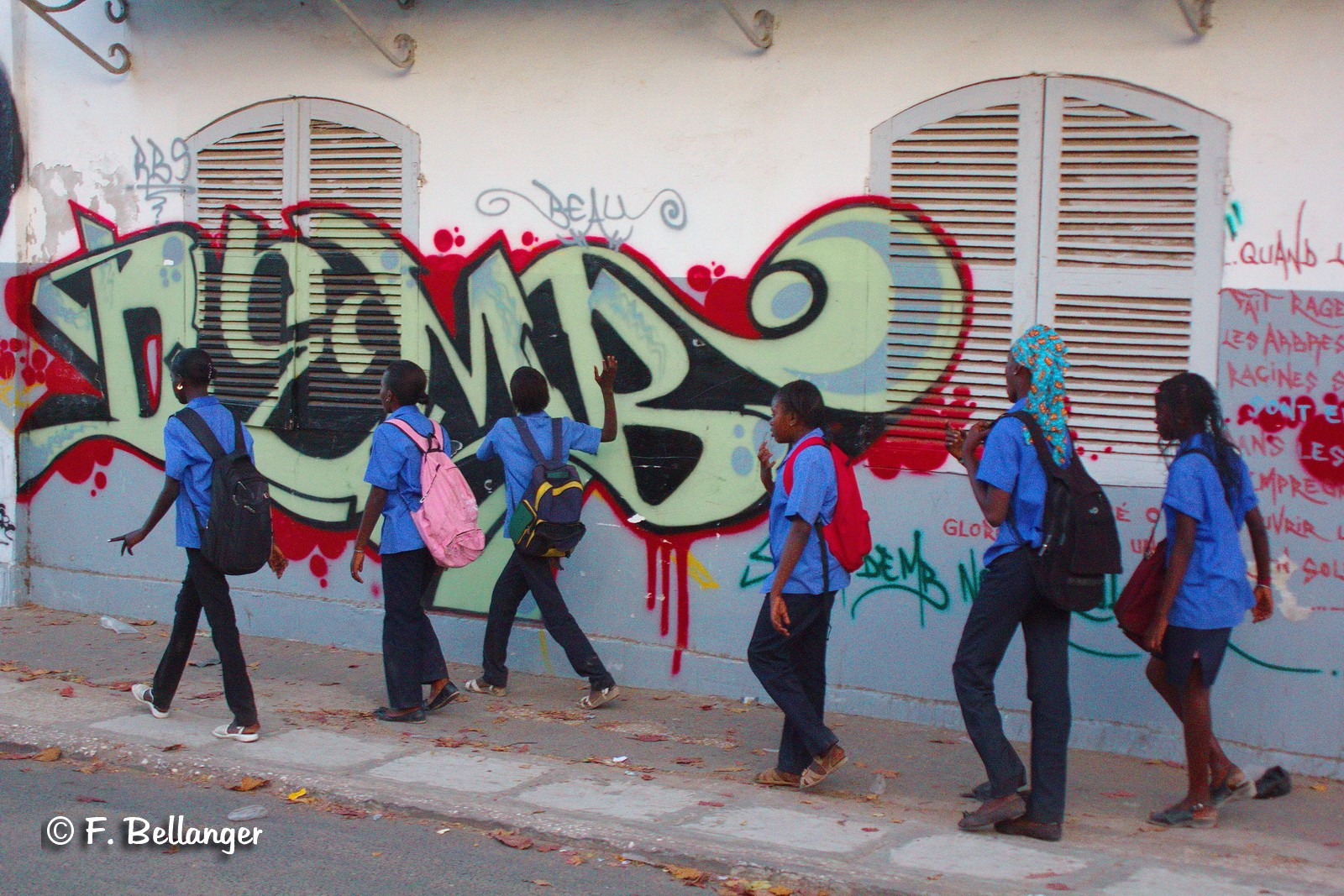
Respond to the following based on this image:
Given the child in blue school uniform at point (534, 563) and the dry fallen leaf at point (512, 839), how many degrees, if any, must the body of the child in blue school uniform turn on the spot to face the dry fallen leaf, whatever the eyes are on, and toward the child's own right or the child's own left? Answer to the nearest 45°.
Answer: approximately 135° to the child's own left

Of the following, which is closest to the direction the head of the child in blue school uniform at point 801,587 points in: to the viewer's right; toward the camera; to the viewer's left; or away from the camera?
to the viewer's left

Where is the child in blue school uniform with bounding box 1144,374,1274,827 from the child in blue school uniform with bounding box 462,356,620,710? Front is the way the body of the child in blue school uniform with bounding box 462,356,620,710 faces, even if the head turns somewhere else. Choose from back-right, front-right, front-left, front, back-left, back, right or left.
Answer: back

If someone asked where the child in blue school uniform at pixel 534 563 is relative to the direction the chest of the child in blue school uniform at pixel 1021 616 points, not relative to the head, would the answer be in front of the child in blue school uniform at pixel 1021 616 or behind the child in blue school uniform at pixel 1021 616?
in front

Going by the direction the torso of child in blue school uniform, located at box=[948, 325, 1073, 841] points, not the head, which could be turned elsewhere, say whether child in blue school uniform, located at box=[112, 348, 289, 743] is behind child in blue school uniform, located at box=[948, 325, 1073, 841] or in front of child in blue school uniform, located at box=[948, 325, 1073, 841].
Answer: in front

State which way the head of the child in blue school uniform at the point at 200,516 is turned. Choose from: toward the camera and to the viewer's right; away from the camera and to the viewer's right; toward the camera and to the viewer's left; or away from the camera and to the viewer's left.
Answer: away from the camera and to the viewer's left

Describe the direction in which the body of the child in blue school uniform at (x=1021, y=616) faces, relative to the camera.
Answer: to the viewer's left

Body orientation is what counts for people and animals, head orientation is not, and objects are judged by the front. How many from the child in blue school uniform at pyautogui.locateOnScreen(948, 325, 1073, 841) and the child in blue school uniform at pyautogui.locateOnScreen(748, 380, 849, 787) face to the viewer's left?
2

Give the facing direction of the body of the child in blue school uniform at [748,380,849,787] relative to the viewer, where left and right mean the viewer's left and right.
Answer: facing to the left of the viewer

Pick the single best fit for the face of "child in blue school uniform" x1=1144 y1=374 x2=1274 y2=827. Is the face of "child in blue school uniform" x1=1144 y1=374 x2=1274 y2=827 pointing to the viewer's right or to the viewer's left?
to the viewer's left

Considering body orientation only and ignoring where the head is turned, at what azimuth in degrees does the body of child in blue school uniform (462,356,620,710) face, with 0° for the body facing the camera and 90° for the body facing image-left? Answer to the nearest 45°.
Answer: approximately 135°
